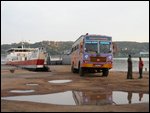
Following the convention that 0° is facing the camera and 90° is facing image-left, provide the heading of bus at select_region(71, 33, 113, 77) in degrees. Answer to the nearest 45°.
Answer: approximately 0°
